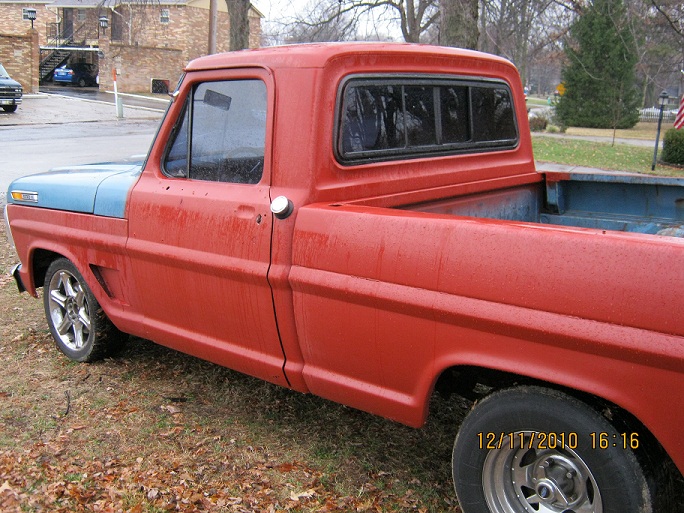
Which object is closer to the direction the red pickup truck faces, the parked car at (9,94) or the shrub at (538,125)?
the parked car

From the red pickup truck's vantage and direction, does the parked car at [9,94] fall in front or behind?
in front

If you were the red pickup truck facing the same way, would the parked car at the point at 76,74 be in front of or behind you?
in front

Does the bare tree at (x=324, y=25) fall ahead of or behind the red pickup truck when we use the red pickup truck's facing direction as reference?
ahead

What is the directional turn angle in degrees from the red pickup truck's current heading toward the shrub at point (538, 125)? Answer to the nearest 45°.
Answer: approximately 45° to its right

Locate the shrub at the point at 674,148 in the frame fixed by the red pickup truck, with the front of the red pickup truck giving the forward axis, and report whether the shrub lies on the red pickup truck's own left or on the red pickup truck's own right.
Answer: on the red pickup truck's own right

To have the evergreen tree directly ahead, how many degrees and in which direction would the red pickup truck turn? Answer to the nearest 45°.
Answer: approximately 45° to its right

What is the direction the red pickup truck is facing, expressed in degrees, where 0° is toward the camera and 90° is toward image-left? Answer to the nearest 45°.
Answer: approximately 135°

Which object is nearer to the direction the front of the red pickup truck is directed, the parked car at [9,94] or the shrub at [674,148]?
the parked car
